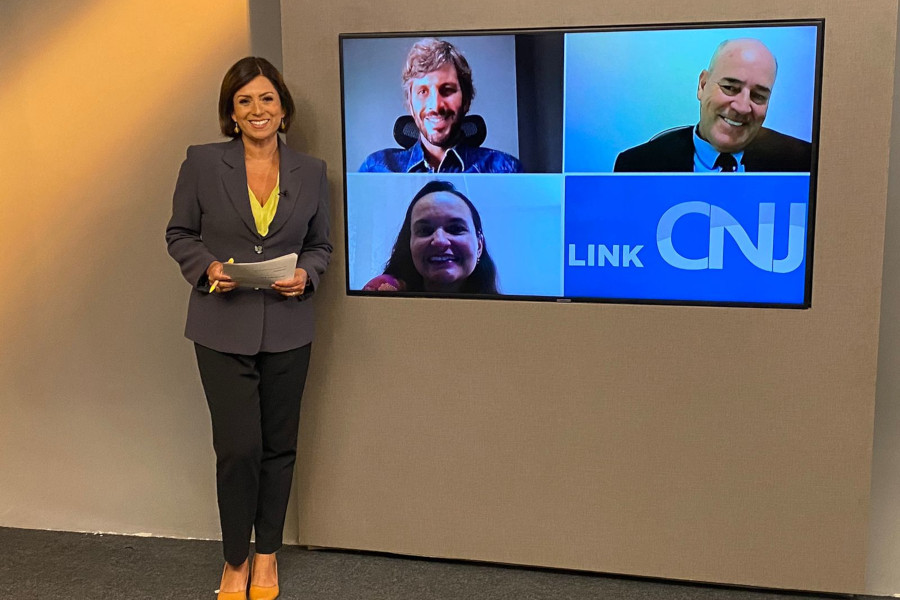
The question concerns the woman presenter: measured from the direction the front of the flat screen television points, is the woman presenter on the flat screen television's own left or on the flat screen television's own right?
on the flat screen television's own right

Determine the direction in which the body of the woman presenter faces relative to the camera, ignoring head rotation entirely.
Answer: toward the camera

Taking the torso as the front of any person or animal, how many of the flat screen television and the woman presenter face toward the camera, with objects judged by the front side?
2

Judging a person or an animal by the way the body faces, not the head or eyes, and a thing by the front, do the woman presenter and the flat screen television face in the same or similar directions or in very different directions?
same or similar directions

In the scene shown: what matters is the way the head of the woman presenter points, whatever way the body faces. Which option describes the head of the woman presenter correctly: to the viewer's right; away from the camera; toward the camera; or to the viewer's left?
toward the camera

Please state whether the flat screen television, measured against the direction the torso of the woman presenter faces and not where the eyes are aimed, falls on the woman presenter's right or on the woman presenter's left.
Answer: on the woman presenter's left

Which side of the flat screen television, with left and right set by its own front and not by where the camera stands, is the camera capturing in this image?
front
